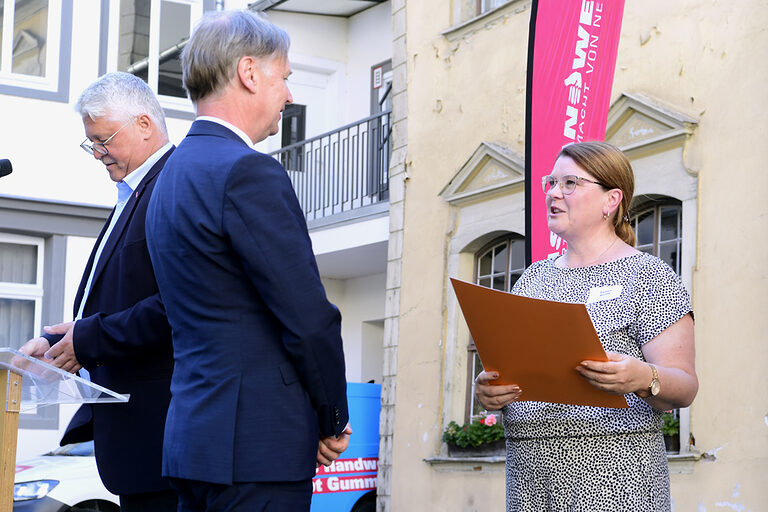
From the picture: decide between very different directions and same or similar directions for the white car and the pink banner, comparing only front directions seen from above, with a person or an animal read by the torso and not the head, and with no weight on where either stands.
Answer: same or similar directions

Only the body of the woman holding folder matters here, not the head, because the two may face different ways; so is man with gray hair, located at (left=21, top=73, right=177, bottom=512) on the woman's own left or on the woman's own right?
on the woman's own right

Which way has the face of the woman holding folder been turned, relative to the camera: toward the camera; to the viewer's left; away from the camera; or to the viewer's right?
to the viewer's left

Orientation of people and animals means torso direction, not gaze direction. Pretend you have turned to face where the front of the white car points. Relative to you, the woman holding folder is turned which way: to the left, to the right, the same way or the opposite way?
the same way

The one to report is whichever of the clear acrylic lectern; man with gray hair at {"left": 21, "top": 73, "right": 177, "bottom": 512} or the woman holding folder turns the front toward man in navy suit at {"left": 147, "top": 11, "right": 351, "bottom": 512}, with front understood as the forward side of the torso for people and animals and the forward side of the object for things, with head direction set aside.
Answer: the woman holding folder

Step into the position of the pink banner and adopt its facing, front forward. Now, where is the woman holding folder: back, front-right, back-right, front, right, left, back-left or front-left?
front

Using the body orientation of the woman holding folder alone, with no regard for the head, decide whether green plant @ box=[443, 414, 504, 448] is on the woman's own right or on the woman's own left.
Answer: on the woman's own right

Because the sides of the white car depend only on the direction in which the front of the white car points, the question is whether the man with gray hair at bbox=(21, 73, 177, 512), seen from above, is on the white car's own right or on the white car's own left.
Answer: on the white car's own left

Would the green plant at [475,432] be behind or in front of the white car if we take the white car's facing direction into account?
behind
